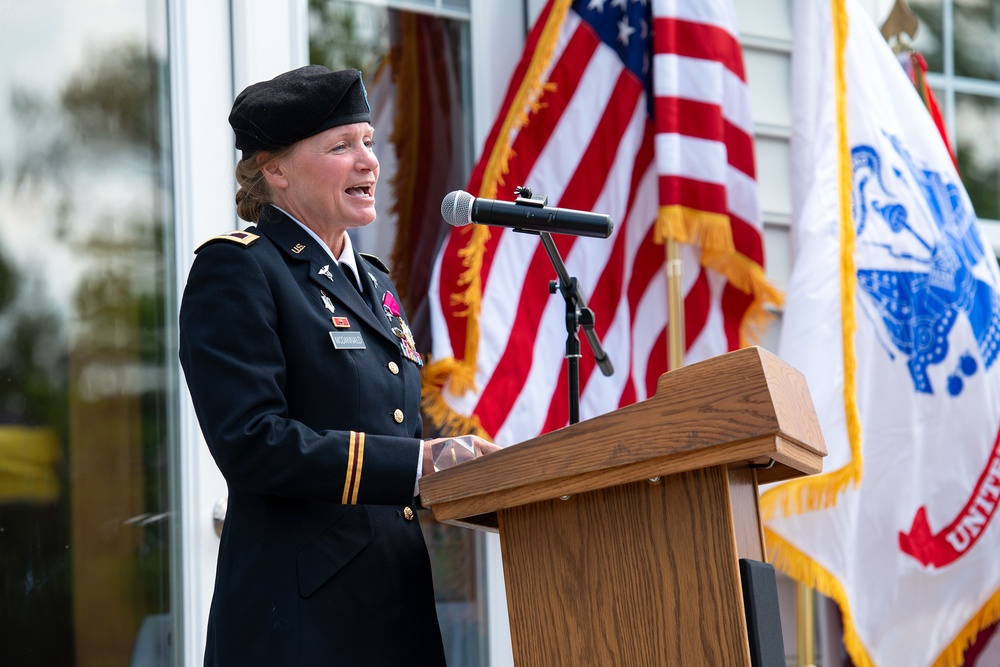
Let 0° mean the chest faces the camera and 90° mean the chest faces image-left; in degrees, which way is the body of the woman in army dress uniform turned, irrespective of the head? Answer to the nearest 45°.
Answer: approximately 315°

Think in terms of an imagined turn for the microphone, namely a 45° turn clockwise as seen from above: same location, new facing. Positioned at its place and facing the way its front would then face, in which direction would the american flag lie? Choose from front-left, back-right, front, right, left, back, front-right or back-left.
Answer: front-right

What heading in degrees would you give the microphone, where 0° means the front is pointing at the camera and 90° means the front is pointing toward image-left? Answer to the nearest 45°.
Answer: approximately 90°

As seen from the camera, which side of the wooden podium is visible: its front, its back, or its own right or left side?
right

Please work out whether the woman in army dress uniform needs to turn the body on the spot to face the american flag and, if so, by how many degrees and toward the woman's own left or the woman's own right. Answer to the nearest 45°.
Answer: approximately 90° to the woman's own left

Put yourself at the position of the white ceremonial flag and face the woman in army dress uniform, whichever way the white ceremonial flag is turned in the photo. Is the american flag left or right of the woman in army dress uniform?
right

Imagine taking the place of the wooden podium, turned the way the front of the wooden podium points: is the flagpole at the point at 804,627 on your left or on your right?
on your left

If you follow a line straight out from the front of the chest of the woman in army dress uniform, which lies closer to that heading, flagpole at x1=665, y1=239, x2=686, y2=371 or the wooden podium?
the wooden podium

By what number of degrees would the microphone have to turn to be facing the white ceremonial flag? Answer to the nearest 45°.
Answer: approximately 135° to its right

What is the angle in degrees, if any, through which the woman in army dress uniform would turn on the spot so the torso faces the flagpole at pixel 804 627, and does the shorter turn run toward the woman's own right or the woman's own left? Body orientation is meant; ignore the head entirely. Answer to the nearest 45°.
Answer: approximately 90° to the woman's own left

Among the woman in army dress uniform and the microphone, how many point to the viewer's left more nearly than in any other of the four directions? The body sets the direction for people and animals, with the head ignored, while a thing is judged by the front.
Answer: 1

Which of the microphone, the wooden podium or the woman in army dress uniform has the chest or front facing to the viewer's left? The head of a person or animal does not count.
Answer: the microphone
